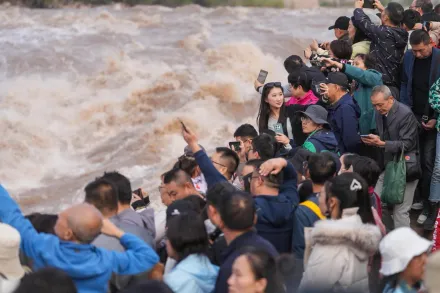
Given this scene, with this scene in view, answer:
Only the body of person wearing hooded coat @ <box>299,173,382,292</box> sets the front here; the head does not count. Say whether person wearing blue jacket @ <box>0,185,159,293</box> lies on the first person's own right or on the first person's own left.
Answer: on the first person's own left

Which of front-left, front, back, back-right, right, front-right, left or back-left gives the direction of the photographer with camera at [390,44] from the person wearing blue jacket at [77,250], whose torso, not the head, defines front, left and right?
right

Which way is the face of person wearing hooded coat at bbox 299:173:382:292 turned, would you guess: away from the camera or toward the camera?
away from the camera

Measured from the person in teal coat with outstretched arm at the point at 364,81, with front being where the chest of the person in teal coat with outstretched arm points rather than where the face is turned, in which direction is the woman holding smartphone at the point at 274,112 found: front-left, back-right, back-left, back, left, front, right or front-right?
front-left

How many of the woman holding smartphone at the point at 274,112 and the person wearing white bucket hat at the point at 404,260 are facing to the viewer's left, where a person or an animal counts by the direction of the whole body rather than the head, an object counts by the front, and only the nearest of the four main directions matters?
0

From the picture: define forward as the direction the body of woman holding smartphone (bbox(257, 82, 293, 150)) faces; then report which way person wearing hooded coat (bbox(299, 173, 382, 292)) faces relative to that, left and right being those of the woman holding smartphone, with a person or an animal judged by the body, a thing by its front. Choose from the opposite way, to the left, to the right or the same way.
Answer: the opposite way

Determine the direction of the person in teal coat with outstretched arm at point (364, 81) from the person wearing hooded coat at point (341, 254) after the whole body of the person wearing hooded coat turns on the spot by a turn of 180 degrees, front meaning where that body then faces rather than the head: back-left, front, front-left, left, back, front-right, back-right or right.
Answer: back-left

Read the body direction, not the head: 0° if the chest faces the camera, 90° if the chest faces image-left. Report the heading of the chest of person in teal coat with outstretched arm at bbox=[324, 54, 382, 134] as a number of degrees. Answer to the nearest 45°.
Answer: approximately 90°

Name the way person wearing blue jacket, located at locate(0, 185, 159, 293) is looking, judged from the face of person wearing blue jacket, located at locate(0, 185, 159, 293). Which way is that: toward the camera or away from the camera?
away from the camera

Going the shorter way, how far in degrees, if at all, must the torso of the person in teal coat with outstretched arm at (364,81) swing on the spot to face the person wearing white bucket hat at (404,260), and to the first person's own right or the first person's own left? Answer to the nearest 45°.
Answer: approximately 90° to the first person's own left
